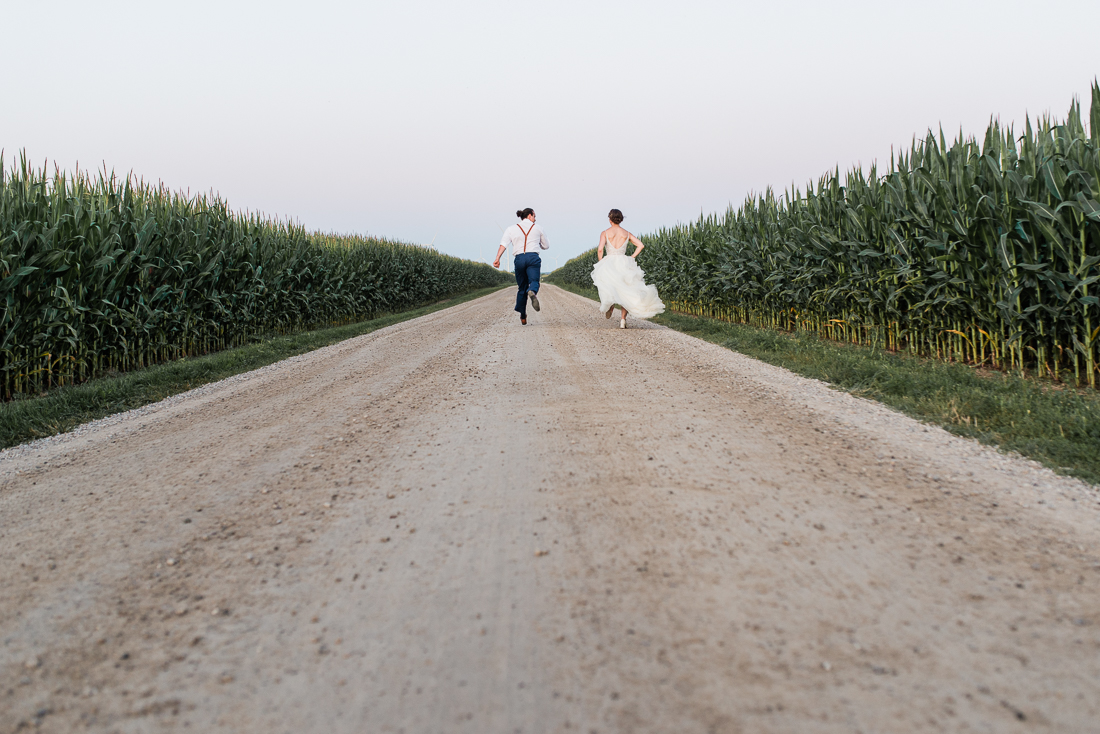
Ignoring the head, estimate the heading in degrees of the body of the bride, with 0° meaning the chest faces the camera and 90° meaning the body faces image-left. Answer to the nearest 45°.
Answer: approximately 180°

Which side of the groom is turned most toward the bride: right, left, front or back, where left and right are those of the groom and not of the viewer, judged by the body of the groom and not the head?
right

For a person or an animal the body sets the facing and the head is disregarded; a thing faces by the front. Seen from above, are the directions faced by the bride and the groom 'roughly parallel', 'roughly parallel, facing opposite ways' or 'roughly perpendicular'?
roughly parallel

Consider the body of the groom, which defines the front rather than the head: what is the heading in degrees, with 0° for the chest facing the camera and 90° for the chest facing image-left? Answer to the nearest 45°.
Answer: approximately 180°

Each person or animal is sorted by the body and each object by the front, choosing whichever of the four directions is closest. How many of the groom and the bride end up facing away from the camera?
2

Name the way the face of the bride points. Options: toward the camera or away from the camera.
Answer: away from the camera
